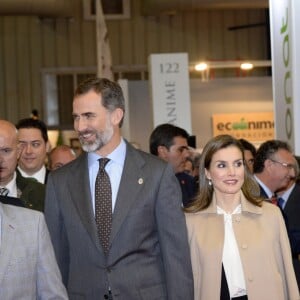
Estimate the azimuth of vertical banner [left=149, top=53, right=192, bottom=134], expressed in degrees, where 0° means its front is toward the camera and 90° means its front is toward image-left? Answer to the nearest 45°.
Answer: approximately 0°

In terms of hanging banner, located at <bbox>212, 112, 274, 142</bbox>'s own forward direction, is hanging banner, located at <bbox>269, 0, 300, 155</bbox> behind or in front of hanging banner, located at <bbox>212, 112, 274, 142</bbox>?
in front

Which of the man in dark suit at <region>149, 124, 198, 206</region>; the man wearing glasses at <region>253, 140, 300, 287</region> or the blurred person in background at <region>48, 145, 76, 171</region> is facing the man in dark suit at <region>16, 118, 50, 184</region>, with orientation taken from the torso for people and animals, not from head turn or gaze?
the blurred person in background

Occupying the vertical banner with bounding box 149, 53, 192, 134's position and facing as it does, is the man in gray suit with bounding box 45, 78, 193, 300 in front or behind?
in front

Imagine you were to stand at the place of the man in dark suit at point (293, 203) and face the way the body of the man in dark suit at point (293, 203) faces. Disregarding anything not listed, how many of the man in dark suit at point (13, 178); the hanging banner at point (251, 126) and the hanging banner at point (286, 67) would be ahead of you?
1

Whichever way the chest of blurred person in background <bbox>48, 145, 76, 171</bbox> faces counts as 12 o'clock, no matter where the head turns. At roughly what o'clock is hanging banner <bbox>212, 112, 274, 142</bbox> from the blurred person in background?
The hanging banner is roughly at 7 o'clock from the blurred person in background.

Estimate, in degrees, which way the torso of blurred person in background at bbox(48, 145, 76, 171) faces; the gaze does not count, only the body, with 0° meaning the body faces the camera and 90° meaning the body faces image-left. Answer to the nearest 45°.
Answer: approximately 0°
